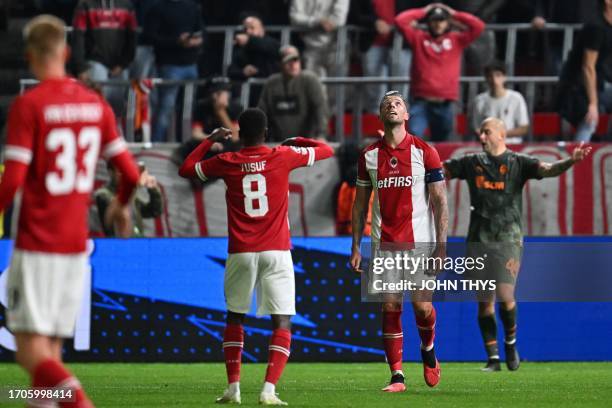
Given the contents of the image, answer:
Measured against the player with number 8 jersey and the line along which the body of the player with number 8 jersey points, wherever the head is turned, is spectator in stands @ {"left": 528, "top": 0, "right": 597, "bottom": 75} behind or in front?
in front

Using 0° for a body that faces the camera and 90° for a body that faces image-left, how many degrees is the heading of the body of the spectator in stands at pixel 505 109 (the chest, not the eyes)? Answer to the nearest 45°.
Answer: approximately 0°

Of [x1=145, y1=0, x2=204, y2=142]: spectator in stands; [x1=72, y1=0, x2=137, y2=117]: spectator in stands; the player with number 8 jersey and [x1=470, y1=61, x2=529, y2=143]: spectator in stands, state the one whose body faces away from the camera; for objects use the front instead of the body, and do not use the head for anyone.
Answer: the player with number 8 jersey

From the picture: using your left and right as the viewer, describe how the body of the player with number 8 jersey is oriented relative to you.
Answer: facing away from the viewer

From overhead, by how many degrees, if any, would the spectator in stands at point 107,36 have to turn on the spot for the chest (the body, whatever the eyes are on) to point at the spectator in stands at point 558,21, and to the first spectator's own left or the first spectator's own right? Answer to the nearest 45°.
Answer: approximately 90° to the first spectator's own left

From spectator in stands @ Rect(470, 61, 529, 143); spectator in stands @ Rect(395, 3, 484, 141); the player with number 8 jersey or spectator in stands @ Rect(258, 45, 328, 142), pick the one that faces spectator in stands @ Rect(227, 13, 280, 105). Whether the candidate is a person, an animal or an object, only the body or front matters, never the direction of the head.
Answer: the player with number 8 jersey

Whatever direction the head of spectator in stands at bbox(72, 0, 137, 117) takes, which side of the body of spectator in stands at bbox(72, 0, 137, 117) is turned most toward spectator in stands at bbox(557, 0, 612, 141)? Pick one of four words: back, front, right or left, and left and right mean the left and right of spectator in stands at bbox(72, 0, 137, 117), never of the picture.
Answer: left

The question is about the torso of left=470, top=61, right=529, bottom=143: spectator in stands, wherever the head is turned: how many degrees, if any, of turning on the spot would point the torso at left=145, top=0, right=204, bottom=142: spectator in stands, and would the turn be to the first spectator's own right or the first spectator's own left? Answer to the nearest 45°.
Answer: approximately 90° to the first spectator's own right
